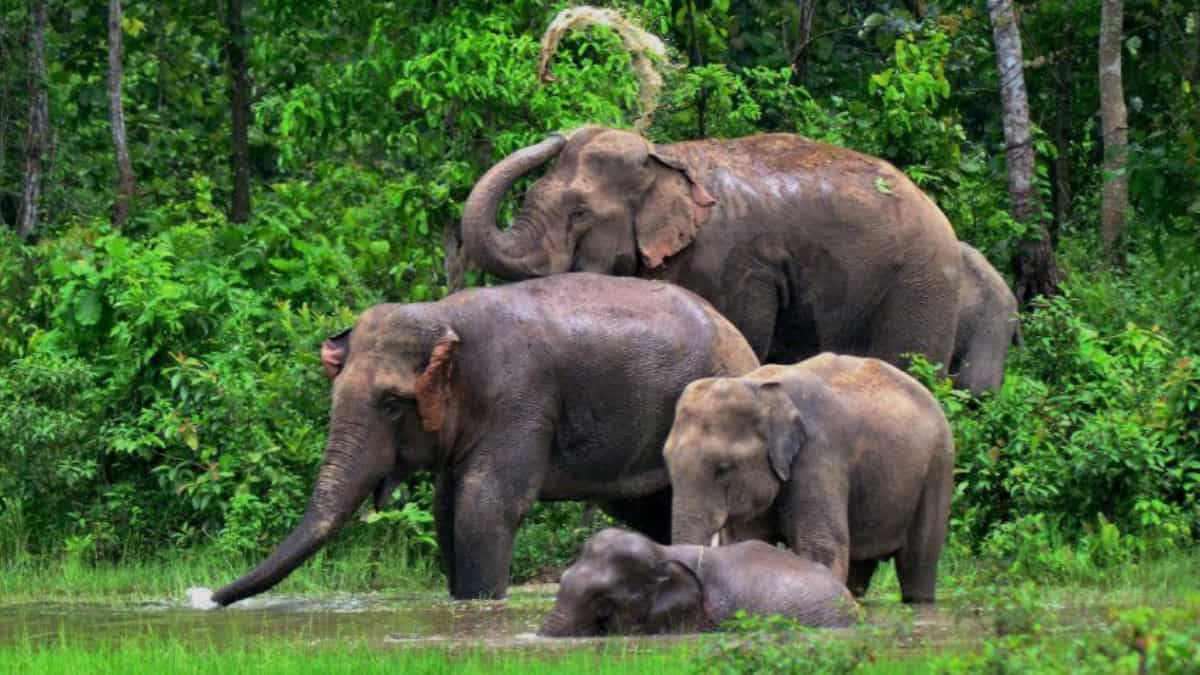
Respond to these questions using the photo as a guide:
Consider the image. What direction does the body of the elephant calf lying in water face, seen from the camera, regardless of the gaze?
to the viewer's left

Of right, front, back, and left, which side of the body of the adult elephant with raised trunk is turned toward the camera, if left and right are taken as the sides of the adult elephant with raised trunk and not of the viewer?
left

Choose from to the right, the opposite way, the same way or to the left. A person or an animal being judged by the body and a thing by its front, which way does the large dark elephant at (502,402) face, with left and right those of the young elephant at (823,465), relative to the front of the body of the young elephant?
the same way

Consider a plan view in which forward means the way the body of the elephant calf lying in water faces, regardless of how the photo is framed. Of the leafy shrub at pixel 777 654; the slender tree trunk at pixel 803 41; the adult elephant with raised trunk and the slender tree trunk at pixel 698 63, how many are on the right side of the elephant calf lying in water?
3

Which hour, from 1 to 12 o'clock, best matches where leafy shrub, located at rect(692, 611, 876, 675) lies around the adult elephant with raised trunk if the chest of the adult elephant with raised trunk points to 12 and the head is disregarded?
The leafy shrub is roughly at 9 o'clock from the adult elephant with raised trunk.

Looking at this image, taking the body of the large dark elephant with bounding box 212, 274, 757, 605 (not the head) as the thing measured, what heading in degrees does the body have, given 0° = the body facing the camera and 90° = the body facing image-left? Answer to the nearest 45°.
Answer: approximately 45°

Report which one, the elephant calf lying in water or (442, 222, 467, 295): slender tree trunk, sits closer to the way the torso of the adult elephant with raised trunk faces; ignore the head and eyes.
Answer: the slender tree trunk

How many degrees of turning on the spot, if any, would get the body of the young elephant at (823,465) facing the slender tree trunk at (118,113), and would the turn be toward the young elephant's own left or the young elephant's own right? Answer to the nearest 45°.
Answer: approximately 90° to the young elephant's own right

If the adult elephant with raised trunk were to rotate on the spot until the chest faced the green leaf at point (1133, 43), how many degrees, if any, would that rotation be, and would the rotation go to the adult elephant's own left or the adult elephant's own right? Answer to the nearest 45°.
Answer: approximately 135° to the adult elephant's own right

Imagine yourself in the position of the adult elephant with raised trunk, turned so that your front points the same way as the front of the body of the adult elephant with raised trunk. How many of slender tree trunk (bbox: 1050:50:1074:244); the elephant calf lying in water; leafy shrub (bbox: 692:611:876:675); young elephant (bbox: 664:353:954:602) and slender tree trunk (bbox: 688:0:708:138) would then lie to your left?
3

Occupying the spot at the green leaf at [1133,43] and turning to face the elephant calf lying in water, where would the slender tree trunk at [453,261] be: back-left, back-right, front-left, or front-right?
front-right

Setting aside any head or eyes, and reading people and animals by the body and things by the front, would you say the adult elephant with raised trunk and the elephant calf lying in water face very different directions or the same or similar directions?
same or similar directions

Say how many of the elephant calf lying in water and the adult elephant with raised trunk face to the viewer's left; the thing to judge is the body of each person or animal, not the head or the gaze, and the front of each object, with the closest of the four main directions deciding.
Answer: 2

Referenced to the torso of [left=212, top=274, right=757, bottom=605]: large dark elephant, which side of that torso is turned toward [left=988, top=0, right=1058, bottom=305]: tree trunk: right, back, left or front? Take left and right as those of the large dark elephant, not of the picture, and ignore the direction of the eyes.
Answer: back

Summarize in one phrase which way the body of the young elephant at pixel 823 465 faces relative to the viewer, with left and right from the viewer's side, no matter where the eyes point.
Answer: facing the viewer and to the left of the viewer
